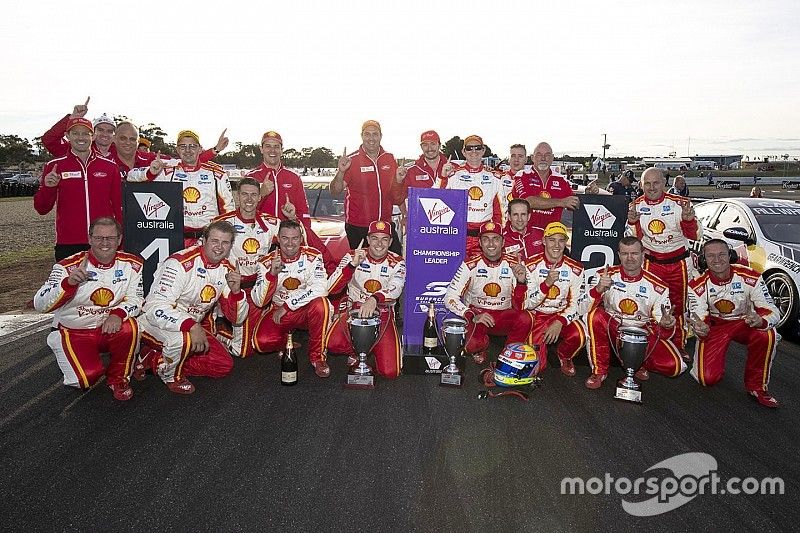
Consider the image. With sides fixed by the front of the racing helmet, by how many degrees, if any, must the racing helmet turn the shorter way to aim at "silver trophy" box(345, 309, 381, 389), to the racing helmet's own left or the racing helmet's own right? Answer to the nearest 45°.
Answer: approximately 45° to the racing helmet's own right

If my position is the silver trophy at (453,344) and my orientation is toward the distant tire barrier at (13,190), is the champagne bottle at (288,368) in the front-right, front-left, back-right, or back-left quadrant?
front-left

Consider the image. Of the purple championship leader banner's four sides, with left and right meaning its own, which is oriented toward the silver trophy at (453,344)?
front

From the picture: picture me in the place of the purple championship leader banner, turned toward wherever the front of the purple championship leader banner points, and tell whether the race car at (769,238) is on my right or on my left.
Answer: on my left

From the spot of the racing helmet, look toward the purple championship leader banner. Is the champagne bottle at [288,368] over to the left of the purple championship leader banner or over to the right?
left

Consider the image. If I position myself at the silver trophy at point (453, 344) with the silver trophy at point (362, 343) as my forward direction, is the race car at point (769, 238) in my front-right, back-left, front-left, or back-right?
back-right

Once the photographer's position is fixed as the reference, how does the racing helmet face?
facing the viewer and to the left of the viewer

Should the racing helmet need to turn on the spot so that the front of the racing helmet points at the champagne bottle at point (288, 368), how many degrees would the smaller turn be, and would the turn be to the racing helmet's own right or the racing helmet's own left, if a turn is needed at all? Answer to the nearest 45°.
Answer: approximately 45° to the racing helmet's own right

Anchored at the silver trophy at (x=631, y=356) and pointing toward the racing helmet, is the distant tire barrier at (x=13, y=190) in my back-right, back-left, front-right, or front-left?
front-right

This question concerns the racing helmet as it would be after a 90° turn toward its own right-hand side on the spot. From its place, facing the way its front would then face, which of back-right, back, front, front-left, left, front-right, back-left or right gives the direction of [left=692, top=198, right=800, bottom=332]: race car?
right

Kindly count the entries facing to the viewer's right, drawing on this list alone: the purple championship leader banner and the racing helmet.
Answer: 0

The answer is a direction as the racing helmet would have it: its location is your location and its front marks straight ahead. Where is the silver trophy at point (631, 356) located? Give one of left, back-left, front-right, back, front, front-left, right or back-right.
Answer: back-left

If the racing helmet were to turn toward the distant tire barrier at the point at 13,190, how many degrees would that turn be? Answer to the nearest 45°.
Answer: approximately 90° to its right

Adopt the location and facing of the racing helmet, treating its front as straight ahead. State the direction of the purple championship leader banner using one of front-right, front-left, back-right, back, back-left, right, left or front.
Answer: right

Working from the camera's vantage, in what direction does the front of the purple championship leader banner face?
facing the viewer

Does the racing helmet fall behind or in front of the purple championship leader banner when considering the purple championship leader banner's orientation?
in front

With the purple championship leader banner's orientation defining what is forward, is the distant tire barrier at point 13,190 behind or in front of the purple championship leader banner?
behind

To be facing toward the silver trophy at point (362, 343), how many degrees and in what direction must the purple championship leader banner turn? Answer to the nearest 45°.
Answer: approximately 45° to its right
